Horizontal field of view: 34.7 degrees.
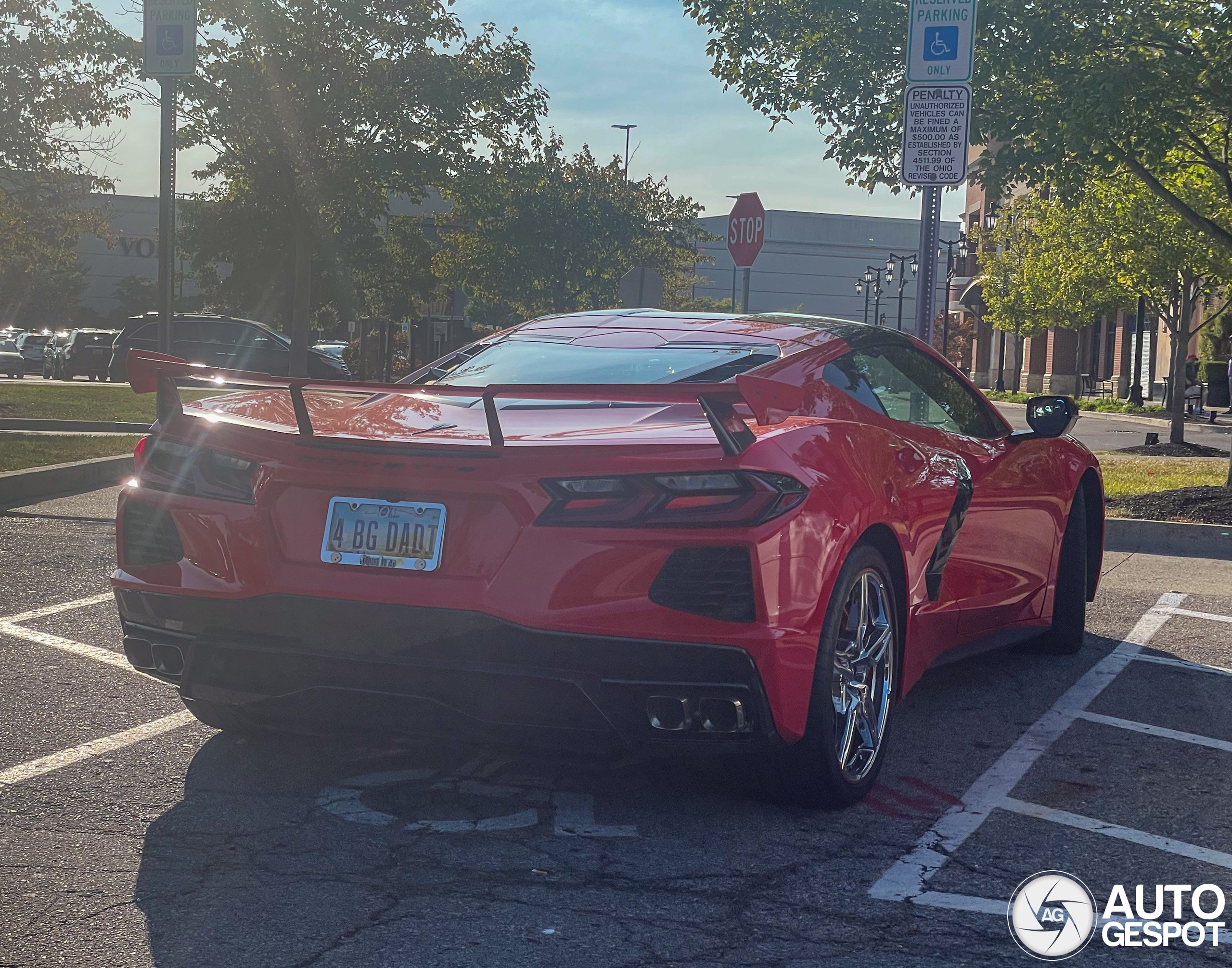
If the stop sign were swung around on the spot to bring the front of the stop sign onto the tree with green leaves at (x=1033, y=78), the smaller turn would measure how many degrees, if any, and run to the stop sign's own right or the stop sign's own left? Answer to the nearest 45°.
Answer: approximately 90° to the stop sign's own left

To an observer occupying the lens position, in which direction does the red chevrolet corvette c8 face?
facing away from the viewer and to the right of the viewer

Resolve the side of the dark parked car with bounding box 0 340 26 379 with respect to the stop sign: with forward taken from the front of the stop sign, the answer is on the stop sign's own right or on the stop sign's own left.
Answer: on the stop sign's own right

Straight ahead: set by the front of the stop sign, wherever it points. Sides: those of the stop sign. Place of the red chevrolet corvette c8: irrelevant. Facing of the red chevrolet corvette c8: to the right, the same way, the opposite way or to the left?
the opposite way

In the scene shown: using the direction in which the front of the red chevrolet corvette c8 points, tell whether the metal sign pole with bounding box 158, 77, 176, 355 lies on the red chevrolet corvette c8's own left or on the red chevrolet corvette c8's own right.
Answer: on the red chevrolet corvette c8's own left

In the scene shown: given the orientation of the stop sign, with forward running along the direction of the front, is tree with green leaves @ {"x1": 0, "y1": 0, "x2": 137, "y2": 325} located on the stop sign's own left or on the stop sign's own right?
on the stop sign's own right

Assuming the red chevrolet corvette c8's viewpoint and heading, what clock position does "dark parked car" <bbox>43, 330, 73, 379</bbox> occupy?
The dark parked car is roughly at 10 o'clock from the red chevrolet corvette c8.

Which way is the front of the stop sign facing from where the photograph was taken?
facing the viewer and to the left of the viewer

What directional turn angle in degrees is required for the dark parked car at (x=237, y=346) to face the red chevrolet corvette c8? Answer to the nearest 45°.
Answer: approximately 90° to its right

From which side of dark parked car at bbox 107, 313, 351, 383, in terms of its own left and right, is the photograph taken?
right
